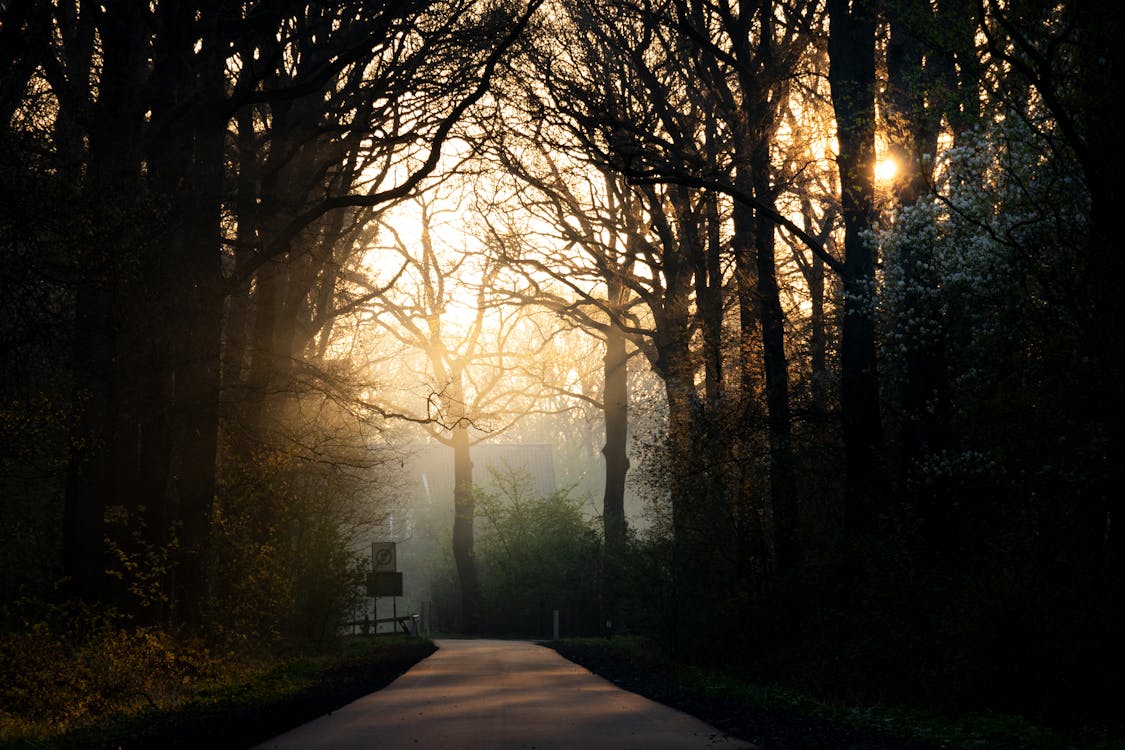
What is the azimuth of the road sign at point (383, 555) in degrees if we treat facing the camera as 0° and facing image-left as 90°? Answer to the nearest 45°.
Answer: approximately 0°

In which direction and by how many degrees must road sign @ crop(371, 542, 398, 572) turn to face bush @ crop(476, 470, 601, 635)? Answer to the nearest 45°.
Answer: approximately 135° to its left
